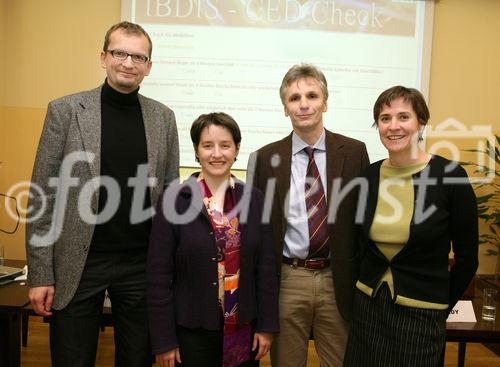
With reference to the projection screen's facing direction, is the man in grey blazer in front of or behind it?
in front

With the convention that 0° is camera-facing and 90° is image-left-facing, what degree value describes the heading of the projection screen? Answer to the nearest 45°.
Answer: approximately 0°

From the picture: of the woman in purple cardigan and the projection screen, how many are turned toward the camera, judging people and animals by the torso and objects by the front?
2
